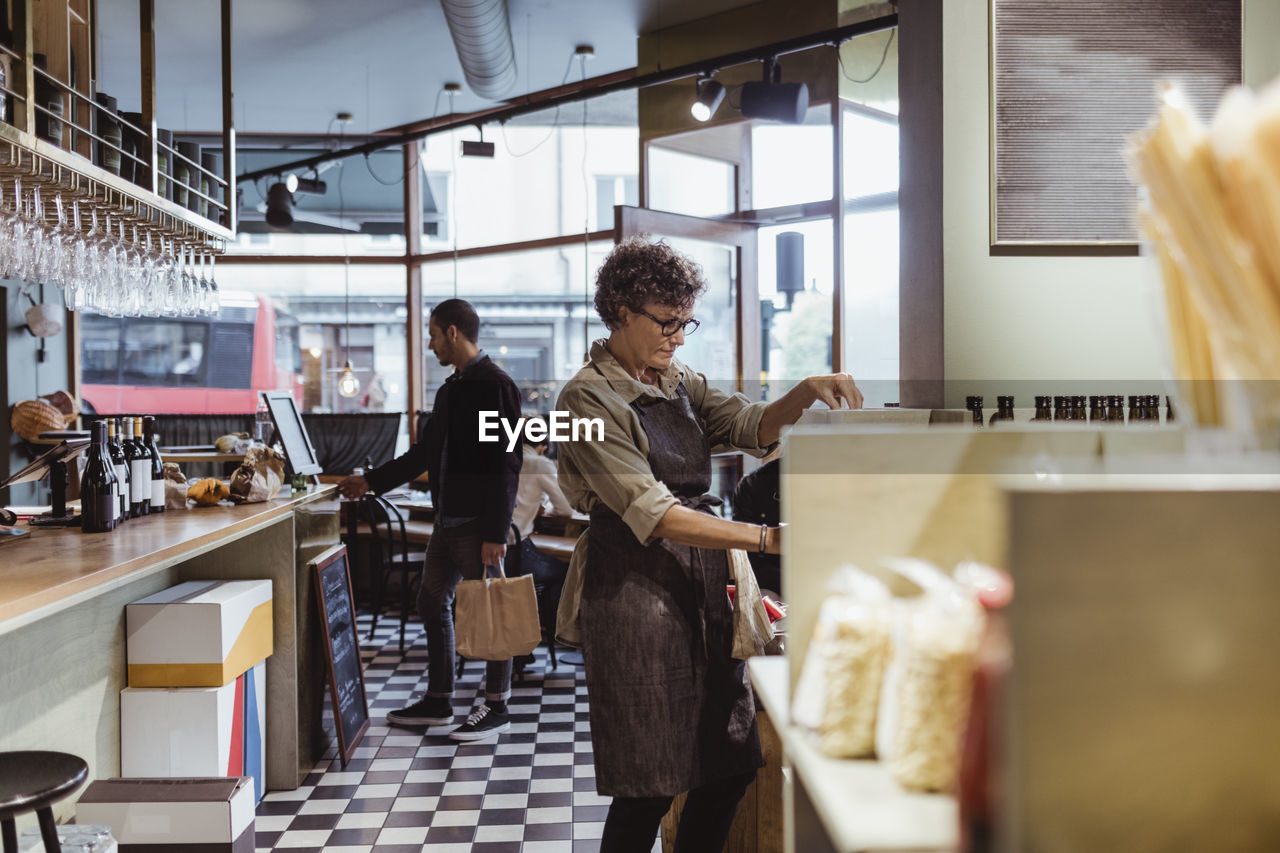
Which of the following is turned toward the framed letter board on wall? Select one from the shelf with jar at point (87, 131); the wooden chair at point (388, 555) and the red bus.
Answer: the shelf with jar

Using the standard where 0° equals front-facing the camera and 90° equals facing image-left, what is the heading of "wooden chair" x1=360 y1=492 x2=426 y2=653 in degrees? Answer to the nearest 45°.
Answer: approximately 225°

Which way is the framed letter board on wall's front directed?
toward the camera

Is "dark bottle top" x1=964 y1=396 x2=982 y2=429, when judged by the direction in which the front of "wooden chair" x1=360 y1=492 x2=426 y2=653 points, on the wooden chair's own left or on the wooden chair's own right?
on the wooden chair's own right

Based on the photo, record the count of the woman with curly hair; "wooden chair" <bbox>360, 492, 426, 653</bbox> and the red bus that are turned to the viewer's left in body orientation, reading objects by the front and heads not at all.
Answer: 1

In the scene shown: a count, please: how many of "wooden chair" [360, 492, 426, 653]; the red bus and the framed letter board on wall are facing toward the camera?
1

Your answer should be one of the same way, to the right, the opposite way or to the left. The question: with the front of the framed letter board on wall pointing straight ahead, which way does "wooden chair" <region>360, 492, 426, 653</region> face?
the opposite way

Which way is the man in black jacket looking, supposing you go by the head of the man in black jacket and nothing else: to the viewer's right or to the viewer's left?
to the viewer's left

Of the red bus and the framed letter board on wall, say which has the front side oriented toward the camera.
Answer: the framed letter board on wall

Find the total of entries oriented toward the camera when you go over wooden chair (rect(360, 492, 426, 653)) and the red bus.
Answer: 0

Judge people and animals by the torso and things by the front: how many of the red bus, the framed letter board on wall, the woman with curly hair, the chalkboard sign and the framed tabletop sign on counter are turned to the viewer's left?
1

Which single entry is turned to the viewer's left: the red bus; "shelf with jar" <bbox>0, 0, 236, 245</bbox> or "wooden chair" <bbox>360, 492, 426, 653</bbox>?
the red bus

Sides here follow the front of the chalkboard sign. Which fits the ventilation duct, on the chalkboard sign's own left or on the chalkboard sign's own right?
on the chalkboard sign's own left
